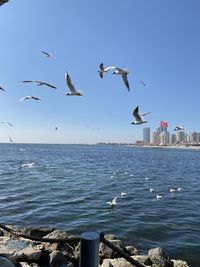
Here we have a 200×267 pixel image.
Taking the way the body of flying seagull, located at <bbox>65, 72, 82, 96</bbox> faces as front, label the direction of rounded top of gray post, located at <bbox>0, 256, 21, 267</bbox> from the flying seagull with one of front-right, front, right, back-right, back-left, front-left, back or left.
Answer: left

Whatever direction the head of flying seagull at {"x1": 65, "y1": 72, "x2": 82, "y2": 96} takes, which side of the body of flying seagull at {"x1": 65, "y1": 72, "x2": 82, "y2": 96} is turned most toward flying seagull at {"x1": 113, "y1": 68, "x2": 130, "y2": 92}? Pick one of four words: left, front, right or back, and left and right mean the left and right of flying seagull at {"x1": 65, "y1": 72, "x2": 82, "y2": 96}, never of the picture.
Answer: back

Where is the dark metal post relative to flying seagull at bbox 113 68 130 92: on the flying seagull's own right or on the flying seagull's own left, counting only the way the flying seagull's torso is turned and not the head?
on the flying seagull's own left

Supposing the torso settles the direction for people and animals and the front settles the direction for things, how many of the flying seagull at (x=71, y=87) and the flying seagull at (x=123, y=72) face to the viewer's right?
0

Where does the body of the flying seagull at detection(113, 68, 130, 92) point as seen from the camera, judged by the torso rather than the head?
to the viewer's left

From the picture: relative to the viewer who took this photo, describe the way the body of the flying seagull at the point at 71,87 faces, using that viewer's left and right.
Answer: facing to the left of the viewer
